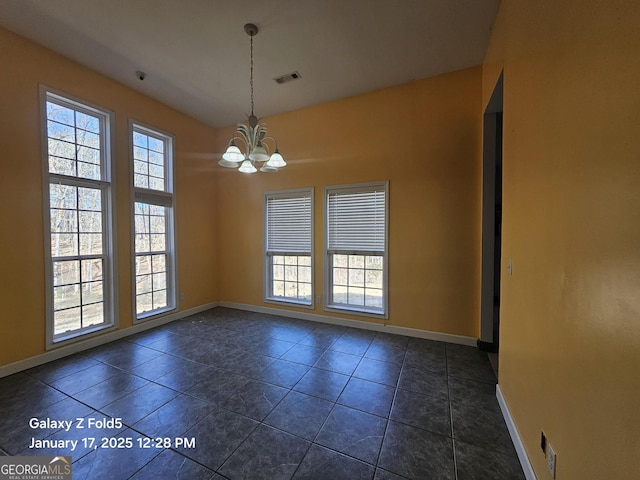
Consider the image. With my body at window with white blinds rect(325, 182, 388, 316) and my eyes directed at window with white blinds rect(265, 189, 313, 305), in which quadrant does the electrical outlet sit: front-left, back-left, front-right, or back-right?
back-left

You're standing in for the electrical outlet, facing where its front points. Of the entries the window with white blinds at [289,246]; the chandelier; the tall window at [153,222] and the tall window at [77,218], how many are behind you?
0

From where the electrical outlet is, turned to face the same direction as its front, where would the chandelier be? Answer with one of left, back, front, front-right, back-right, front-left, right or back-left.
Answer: front

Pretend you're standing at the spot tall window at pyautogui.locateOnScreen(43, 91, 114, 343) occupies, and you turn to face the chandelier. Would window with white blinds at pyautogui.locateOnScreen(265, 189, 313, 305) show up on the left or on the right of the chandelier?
left

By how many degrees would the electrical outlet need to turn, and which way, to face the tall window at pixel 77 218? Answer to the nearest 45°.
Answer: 0° — it already faces it

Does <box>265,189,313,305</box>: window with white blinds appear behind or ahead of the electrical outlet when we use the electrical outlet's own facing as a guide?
ahead

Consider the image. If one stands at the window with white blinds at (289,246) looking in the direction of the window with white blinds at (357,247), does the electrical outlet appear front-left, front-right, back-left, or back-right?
front-right

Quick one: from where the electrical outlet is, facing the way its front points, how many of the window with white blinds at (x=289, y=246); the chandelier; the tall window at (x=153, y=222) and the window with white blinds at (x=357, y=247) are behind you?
0

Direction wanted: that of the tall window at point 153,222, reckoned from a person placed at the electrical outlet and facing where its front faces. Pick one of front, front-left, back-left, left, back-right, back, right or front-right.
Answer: front

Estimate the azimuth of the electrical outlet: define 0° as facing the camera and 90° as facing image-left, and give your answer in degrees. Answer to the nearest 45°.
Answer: approximately 90°

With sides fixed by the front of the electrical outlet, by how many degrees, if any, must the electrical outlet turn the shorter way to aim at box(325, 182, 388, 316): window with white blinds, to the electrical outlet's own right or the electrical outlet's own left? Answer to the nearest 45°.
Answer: approximately 45° to the electrical outlet's own right
